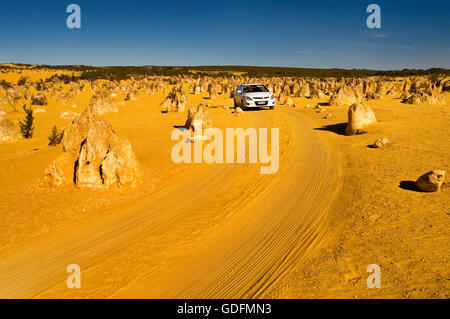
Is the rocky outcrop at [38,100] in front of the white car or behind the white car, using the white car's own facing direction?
behind

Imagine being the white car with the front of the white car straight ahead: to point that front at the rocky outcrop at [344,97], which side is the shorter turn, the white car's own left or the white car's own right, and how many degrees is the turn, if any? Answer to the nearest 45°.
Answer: approximately 90° to the white car's own left

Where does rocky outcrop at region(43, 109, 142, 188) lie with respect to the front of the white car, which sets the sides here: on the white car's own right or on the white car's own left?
on the white car's own right

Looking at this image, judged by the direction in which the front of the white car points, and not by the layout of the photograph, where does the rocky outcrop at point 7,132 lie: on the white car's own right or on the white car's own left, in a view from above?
on the white car's own right

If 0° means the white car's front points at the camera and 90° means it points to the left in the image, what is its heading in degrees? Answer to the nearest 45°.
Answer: approximately 315°

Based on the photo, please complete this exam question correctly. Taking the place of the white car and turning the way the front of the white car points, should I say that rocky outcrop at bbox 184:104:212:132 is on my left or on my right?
on my right
